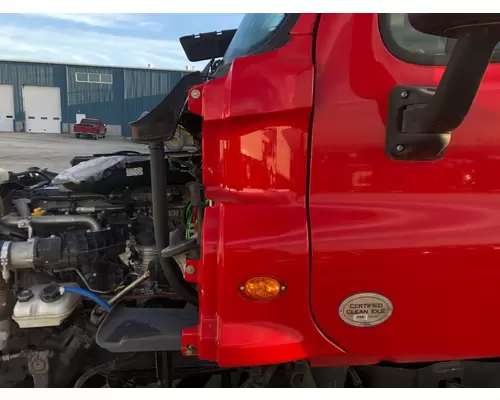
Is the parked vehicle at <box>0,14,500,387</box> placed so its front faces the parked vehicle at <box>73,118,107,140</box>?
no

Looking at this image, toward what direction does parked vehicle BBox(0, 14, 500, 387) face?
to the viewer's left
